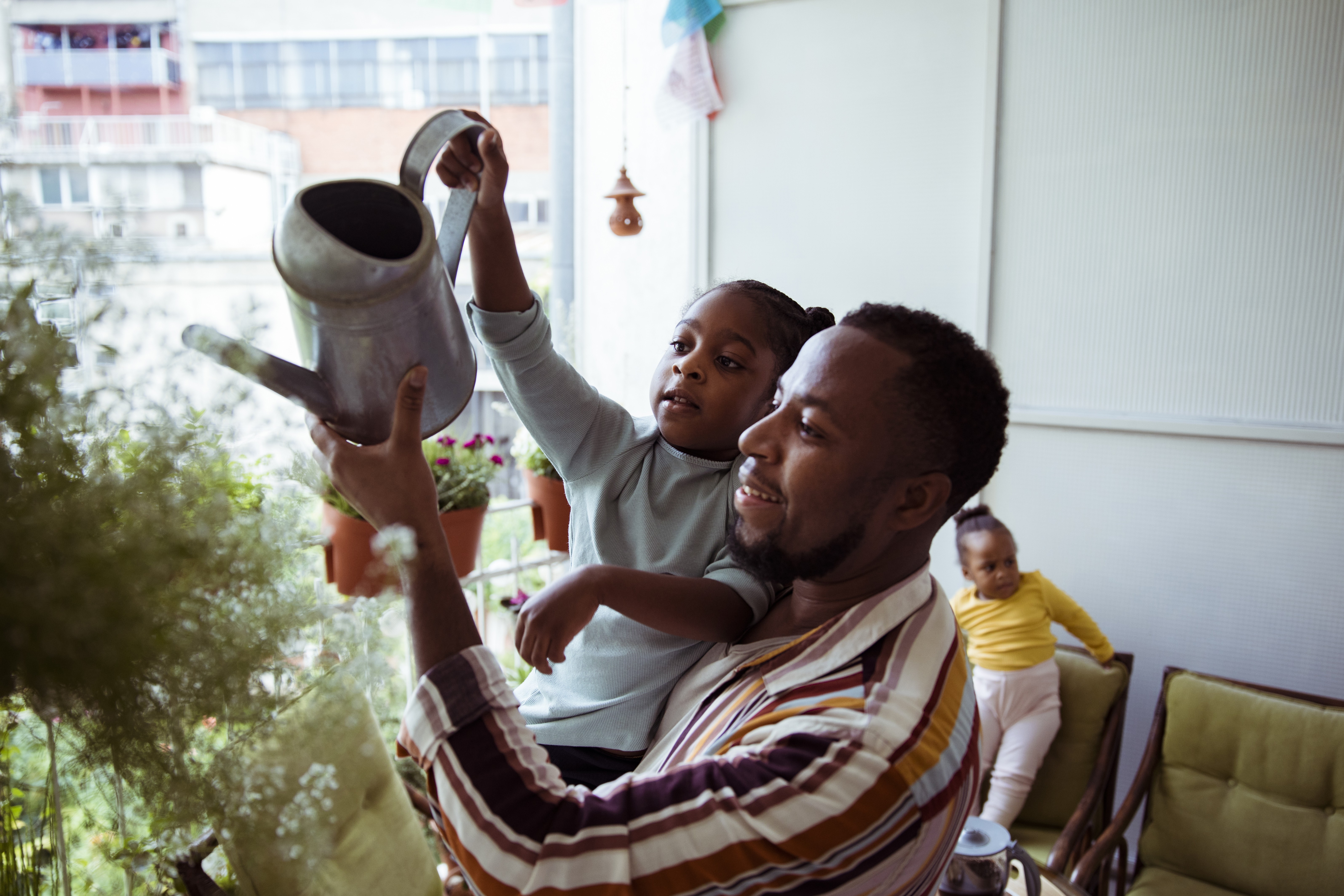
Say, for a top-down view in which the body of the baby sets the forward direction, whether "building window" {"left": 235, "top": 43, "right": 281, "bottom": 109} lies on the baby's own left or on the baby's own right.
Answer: on the baby's own right

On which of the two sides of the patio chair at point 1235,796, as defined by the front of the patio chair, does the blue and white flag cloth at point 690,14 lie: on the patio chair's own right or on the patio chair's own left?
on the patio chair's own right

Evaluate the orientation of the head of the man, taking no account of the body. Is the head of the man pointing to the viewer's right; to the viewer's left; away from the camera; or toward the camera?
to the viewer's left

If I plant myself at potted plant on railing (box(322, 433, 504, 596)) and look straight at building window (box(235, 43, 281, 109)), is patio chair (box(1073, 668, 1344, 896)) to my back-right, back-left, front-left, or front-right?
back-right

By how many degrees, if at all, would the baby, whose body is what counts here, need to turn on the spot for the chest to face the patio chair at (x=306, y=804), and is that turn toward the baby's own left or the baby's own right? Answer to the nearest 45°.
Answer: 0° — they already face it

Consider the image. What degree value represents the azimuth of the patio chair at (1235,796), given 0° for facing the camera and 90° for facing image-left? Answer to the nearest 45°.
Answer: approximately 45°
